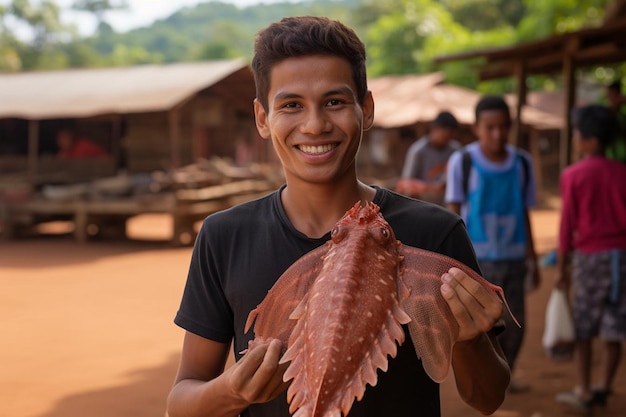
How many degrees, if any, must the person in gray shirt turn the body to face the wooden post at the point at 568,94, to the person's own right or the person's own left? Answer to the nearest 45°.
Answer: approximately 90° to the person's own left

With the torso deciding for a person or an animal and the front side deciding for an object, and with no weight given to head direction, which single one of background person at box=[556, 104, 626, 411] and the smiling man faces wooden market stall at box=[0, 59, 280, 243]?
the background person

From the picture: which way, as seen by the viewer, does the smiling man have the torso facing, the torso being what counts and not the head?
toward the camera

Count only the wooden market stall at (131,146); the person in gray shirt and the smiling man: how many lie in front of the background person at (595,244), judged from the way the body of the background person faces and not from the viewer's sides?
2

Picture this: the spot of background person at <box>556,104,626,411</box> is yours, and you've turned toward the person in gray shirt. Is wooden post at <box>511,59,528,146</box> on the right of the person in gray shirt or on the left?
right

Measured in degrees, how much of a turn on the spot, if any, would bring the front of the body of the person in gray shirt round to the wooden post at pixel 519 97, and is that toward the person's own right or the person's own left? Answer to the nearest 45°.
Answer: approximately 90° to the person's own left

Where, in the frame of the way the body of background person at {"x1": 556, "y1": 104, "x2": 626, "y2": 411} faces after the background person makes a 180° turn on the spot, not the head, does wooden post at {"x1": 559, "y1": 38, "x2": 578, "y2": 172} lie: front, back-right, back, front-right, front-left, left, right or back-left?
back-left

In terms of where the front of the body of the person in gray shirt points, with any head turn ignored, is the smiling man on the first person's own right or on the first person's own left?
on the first person's own right

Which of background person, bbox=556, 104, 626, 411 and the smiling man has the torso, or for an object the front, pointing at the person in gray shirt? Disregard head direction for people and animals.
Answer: the background person

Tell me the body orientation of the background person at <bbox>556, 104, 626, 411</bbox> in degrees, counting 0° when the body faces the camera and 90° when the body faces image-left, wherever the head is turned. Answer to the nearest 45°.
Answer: approximately 135°

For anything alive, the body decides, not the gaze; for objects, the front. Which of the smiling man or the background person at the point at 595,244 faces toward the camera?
the smiling man

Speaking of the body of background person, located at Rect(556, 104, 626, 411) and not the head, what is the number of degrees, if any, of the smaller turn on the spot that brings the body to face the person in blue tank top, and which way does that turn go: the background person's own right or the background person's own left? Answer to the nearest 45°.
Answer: approximately 90° to the background person's own left

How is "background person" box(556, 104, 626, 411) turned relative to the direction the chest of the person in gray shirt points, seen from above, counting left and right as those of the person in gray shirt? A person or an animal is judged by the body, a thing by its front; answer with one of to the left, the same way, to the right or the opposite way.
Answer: the opposite way

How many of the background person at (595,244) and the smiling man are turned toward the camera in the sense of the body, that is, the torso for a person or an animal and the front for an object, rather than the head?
1

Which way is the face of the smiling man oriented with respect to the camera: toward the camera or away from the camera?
toward the camera

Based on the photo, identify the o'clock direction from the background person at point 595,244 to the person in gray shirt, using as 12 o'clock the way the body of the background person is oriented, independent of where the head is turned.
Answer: The person in gray shirt is roughly at 12 o'clock from the background person.

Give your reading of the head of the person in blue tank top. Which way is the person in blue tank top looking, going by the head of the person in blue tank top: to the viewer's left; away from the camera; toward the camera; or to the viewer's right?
toward the camera
